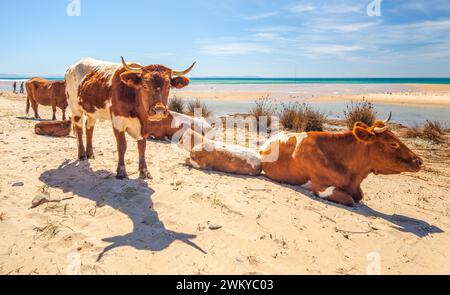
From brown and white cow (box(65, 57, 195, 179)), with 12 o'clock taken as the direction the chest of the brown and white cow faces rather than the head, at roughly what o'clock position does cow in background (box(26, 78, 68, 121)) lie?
The cow in background is roughly at 7 o'clock from the brown and white cow.

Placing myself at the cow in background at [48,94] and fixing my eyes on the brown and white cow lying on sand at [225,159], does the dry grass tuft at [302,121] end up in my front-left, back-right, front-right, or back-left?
front-left

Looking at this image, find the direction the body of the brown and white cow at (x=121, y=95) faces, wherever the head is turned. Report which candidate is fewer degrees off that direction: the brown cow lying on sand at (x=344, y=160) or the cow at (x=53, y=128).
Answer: the brown cow lying on sand

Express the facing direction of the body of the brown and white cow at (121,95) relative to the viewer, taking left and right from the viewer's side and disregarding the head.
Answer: facing the viewer and to the right of the viewer

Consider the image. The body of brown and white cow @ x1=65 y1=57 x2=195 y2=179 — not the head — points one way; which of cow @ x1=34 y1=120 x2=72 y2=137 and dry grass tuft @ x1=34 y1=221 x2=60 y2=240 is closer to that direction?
the dry grass tuft
